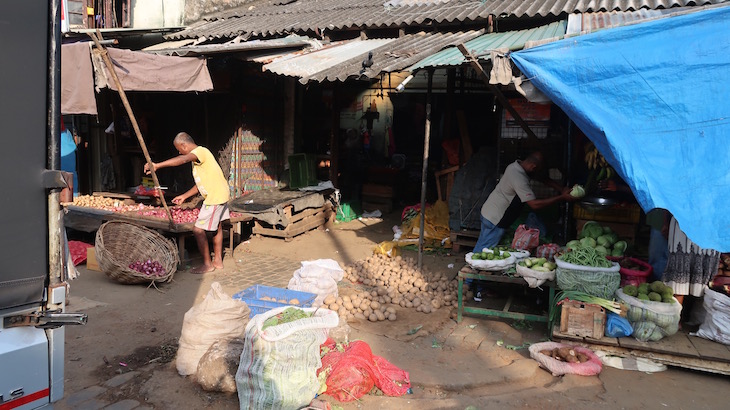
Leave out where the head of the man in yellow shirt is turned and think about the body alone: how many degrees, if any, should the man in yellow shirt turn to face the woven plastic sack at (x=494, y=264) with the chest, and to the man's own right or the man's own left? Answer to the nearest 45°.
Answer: approximately 135° to the man's own left

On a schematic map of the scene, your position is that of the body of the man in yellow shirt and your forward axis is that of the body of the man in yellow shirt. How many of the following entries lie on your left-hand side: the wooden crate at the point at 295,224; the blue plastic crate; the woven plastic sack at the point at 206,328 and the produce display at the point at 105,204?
2

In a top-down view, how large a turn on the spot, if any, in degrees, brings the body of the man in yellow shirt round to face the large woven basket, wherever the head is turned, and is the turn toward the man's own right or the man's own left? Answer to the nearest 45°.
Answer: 0° — they already face it

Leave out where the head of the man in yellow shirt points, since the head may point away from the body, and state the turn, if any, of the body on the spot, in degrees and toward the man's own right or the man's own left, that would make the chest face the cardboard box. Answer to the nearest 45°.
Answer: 0° — they already face it

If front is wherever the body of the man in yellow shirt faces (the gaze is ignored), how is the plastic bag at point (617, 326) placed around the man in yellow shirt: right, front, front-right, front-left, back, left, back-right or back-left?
back-left

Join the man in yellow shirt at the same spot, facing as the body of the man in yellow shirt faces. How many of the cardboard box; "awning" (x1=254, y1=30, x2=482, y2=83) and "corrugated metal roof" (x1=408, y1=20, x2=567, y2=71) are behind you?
2

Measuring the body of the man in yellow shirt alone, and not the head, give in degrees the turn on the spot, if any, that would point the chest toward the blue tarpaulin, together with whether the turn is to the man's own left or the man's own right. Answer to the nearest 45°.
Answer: approximately 135° to the man's own left

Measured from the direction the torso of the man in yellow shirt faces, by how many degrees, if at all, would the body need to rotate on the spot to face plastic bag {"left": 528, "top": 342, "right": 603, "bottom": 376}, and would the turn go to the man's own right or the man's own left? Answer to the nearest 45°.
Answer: approximately 135° to the man's own left

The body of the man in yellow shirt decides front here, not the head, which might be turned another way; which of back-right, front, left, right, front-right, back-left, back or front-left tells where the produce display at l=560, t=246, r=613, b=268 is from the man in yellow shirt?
back-left

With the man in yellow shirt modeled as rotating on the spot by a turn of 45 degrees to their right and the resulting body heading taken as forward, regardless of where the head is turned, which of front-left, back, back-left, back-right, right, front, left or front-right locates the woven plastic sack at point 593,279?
back

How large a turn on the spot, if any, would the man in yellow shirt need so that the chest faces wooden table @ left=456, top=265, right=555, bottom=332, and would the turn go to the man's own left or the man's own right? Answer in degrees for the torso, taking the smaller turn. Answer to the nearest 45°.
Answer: approximately 135° to the man's own left

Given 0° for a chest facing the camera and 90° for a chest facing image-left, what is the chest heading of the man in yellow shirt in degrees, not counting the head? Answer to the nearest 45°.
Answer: approximately 90°
